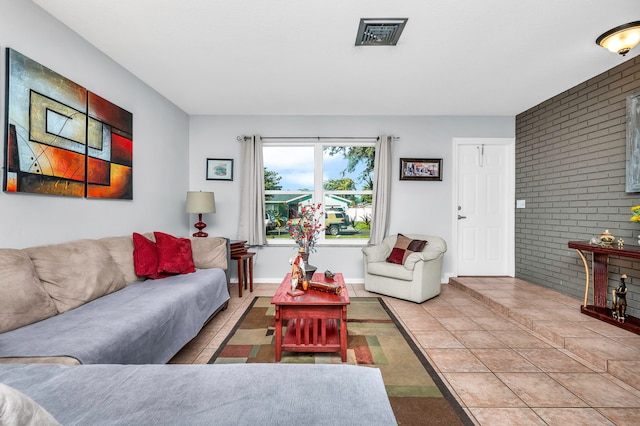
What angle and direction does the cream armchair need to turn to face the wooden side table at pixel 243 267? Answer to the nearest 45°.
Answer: approximately 45° to its right

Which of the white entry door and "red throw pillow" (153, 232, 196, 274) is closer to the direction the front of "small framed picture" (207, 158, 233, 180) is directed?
the red throw pillow

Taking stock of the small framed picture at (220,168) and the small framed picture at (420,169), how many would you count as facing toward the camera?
2

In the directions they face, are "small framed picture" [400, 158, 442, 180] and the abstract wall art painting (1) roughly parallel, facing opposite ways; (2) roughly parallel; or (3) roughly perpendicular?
roughly perpendicular

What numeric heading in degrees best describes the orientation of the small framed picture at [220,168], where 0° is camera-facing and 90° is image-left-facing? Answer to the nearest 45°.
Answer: approximately 0°

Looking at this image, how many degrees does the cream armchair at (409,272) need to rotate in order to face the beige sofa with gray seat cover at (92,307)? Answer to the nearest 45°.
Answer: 0° — it already faces it

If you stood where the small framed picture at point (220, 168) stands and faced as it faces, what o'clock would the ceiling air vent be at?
The ceiling air vent is roughly at 11 o'clock from the small framed picture.

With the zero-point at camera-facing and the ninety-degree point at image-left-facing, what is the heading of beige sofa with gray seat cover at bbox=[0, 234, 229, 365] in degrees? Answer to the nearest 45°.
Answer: approximately 315°

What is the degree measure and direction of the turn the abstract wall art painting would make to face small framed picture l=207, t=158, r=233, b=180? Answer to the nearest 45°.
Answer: approximately 90° to its left

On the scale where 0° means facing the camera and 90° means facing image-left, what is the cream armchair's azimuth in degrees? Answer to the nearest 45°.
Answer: approximately 45°

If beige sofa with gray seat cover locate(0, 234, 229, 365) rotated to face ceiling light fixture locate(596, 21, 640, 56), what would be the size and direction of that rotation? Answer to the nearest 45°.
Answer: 0° — it already faces it

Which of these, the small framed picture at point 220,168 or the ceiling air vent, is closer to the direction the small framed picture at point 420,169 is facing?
the ceiling air vent

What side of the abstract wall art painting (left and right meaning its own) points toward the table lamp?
left
